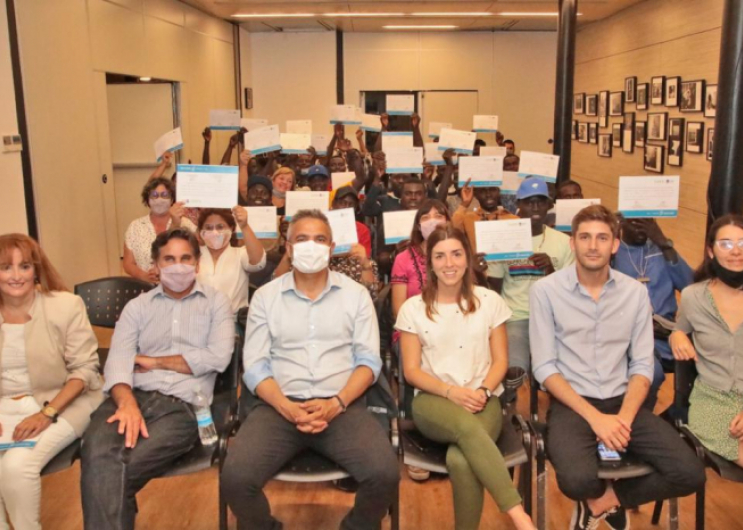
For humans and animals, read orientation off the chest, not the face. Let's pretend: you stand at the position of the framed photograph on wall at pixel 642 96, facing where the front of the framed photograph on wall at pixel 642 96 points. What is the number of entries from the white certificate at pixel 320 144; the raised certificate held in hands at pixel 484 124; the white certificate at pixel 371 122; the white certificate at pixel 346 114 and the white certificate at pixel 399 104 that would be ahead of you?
5

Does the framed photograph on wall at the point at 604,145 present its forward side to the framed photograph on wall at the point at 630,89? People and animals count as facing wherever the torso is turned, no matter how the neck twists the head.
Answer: no

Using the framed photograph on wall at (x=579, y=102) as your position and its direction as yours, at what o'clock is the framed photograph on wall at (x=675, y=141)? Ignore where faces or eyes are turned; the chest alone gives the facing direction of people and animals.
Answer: the framed photograph on wall at (x=675, y=141) is roughly at 10 o'clock from the framed photograph on wall at (x=579, y=102).

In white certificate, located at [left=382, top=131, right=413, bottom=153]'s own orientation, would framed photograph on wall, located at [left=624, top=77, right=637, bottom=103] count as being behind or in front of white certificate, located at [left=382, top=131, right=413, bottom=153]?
behind

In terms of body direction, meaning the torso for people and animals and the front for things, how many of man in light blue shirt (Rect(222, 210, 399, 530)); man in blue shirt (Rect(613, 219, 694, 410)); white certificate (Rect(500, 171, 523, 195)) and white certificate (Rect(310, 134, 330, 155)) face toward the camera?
4

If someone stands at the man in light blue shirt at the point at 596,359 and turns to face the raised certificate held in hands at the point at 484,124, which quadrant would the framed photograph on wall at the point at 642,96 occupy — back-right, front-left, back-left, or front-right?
front-right

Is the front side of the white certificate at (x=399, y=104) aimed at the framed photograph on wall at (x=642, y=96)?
no

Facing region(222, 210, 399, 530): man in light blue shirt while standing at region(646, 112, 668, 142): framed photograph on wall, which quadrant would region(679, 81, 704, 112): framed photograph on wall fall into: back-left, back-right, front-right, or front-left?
front-left

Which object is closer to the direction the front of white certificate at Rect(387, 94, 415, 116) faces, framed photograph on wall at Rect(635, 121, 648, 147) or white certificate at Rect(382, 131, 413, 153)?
the white certificate

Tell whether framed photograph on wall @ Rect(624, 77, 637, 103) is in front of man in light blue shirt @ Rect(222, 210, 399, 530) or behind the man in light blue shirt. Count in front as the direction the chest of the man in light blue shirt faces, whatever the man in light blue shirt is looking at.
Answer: behind

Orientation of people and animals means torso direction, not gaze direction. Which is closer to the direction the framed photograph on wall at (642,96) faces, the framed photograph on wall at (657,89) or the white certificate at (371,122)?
the white certificate

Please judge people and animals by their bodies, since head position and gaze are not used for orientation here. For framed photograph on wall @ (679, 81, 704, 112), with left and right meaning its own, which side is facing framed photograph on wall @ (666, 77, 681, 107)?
right

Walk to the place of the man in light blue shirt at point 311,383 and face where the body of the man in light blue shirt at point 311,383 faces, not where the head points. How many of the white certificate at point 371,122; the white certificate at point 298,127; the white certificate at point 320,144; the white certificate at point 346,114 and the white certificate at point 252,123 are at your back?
5

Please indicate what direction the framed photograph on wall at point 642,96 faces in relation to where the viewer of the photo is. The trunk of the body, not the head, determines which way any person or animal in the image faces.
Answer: facing the viewer and to the left of the viewer

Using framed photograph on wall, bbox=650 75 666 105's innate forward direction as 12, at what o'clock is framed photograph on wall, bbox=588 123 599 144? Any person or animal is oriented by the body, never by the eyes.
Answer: framed photograph on wall, bbox=588 123 599 144 is roughly at 4 o'clock from framed photograph on wall, bbox=650 75 666 105.

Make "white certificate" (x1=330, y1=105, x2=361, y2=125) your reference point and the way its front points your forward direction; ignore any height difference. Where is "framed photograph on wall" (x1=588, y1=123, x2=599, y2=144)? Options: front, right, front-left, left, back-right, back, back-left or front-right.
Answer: back-left

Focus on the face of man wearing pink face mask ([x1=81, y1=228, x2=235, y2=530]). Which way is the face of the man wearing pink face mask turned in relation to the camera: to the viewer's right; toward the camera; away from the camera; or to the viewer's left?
toward the camera

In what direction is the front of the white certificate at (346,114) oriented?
toward the camera

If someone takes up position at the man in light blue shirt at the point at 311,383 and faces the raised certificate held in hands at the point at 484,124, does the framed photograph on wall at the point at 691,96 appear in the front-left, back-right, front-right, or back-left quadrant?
front-right

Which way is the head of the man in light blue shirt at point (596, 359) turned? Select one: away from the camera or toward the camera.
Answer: toward the camera

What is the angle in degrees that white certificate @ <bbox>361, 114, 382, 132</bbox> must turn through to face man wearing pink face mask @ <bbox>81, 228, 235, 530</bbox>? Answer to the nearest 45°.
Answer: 0° — it already faces them
